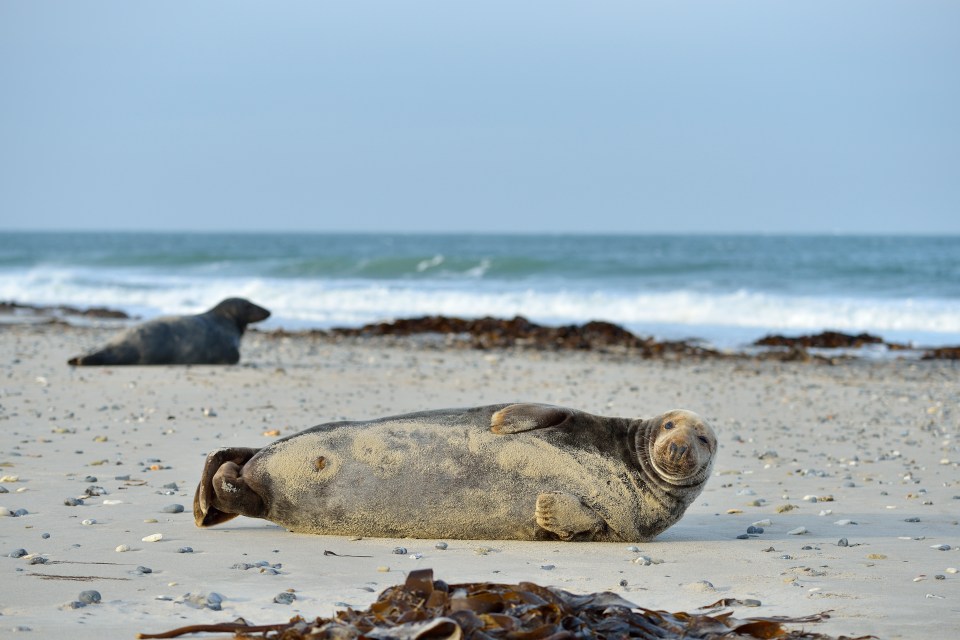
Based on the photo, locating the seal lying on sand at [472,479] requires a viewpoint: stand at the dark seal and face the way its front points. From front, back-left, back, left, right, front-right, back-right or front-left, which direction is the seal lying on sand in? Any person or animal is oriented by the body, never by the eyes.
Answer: right

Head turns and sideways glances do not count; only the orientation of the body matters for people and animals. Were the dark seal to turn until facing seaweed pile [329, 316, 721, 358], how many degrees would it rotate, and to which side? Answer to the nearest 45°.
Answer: approximately 45° to its left

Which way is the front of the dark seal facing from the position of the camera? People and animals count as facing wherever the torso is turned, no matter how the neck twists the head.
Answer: facing to the right of the viewer

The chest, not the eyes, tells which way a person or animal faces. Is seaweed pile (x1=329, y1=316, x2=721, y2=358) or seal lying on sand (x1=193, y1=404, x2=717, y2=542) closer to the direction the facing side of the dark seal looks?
the seaweed pile
